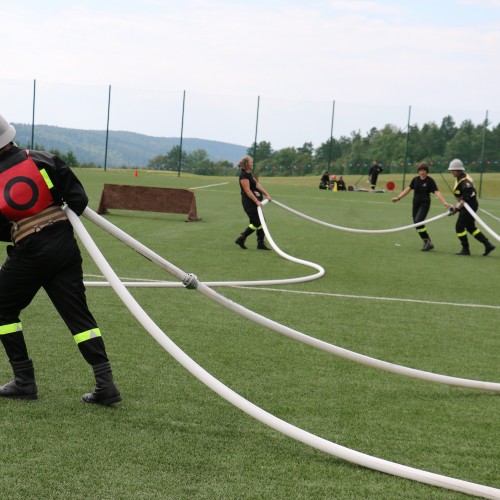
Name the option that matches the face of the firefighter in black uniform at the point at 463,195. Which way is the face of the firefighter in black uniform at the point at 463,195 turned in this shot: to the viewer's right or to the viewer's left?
to the viewer's left

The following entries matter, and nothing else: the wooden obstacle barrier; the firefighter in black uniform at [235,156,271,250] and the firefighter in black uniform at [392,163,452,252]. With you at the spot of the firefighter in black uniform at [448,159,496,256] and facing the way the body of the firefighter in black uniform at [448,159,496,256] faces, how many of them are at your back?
0

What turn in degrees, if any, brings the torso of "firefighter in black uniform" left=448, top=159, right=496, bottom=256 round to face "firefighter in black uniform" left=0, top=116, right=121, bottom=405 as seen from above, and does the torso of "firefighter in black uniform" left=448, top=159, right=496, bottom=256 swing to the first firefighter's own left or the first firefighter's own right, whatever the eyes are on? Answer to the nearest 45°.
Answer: approximately 90° to the first firefighter's own left

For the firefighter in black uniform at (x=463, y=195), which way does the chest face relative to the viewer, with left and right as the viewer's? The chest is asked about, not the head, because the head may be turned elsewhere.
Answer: facing to the left of the viewer

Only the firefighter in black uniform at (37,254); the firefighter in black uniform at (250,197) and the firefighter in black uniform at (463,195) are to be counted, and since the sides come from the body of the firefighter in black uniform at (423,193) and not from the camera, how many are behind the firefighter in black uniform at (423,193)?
0

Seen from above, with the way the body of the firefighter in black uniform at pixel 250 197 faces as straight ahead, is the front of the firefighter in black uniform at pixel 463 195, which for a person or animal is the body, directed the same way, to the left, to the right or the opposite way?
the opposite way

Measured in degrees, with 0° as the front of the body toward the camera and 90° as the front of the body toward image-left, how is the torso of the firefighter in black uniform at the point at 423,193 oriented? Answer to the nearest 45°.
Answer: approximately 0°

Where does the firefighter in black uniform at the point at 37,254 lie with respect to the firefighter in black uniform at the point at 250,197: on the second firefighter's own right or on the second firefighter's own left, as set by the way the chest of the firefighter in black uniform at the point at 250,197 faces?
on the second firefighter's own right

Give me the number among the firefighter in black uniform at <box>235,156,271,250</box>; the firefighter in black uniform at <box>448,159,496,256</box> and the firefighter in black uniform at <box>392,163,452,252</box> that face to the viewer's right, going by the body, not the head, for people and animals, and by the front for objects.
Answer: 1

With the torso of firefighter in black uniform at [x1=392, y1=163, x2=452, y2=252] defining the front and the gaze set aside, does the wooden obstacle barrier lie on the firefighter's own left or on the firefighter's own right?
on the firefighter's own right

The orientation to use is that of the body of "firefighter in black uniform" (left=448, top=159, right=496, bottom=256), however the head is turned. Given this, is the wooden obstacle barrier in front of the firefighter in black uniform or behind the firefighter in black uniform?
in front

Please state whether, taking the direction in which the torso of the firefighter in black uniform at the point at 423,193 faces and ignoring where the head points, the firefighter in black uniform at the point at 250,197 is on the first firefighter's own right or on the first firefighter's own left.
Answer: on the first firefighter's own right

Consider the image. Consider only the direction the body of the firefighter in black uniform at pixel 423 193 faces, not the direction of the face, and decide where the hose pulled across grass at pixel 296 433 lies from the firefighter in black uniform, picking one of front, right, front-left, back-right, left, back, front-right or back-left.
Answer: front
